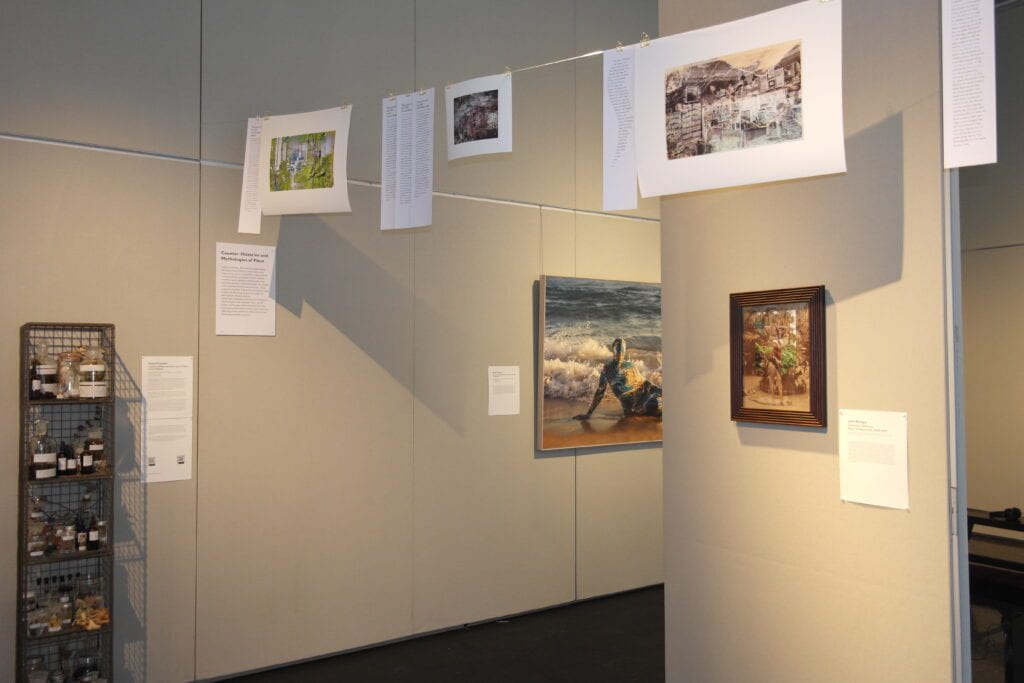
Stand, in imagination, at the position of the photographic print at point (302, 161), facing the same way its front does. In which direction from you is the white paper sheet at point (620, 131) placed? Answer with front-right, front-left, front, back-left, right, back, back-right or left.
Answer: left

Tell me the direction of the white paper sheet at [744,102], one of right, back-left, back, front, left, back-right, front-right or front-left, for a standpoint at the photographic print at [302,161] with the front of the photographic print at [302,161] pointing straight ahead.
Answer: left

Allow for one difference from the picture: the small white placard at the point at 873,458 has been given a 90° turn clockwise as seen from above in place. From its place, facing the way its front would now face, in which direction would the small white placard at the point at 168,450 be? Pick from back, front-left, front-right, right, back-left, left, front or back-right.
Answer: front-left

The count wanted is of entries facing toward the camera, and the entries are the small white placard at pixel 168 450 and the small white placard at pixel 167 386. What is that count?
2

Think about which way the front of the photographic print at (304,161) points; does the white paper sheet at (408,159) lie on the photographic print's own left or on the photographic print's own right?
on the photographic print's own left

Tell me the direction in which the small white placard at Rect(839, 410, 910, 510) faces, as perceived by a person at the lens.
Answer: facing the viewer and to the left of the viewer

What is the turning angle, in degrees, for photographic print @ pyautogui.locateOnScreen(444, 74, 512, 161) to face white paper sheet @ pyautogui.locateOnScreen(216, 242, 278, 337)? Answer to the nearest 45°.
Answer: approximately 90° to its right

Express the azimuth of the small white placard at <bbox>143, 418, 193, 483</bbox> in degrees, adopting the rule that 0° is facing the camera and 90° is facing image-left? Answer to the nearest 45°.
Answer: approximately 0°

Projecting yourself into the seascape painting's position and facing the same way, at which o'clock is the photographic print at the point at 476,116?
The photographic print is roughly at 2 o'clock from the seascape painting.

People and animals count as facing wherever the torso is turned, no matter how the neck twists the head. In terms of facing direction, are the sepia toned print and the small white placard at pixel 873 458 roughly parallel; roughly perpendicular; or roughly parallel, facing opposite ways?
roughly parallel

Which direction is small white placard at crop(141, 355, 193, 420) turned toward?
toward the camera
